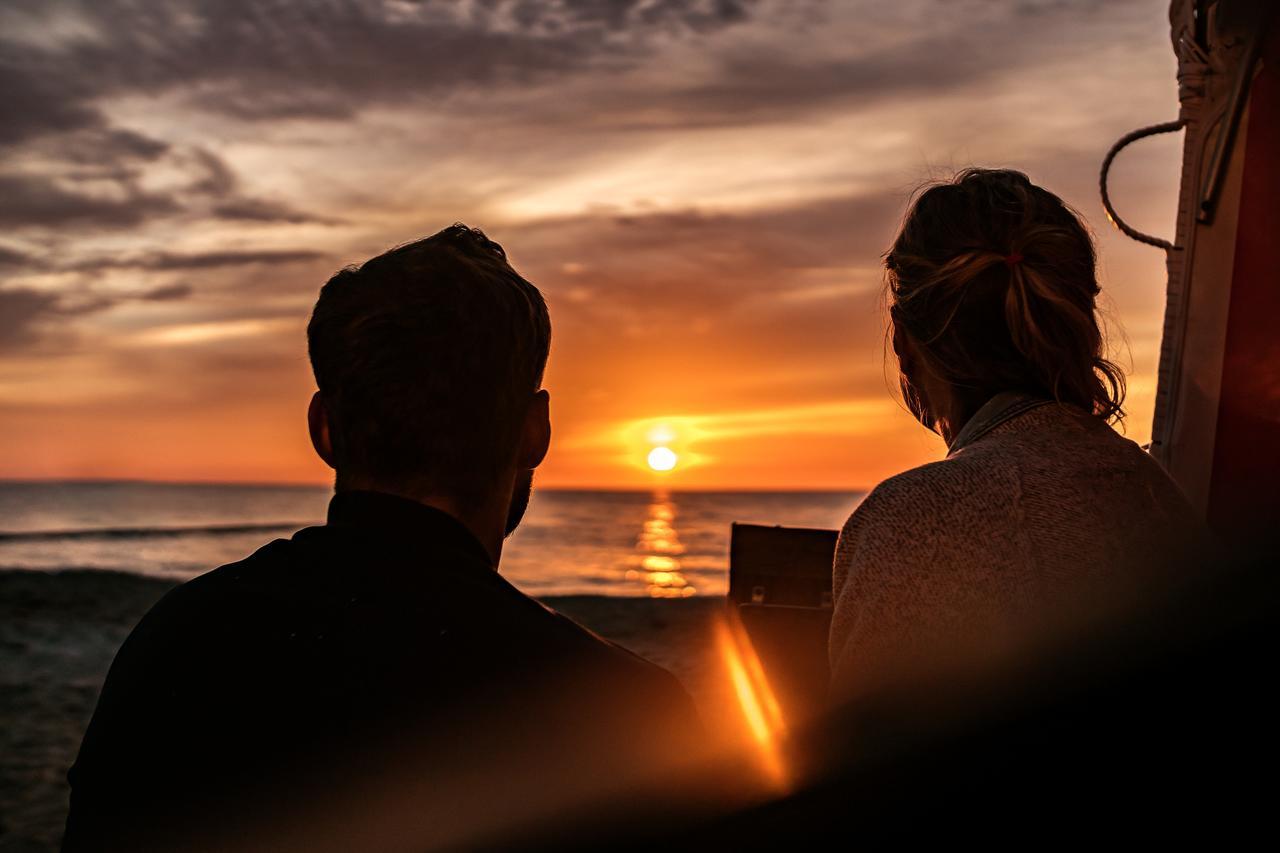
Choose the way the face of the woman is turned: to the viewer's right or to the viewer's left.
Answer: to the viewer's left

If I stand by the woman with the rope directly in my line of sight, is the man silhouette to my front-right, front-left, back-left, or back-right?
back-left

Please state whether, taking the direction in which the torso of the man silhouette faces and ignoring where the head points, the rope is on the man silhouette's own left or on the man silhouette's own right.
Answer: on the man silhouette's own right

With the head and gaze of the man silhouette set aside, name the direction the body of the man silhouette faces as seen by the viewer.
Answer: away from the camera

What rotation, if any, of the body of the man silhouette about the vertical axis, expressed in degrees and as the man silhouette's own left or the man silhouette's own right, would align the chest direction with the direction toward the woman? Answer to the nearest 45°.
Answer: approximately 90° to the man silhouette's own right
